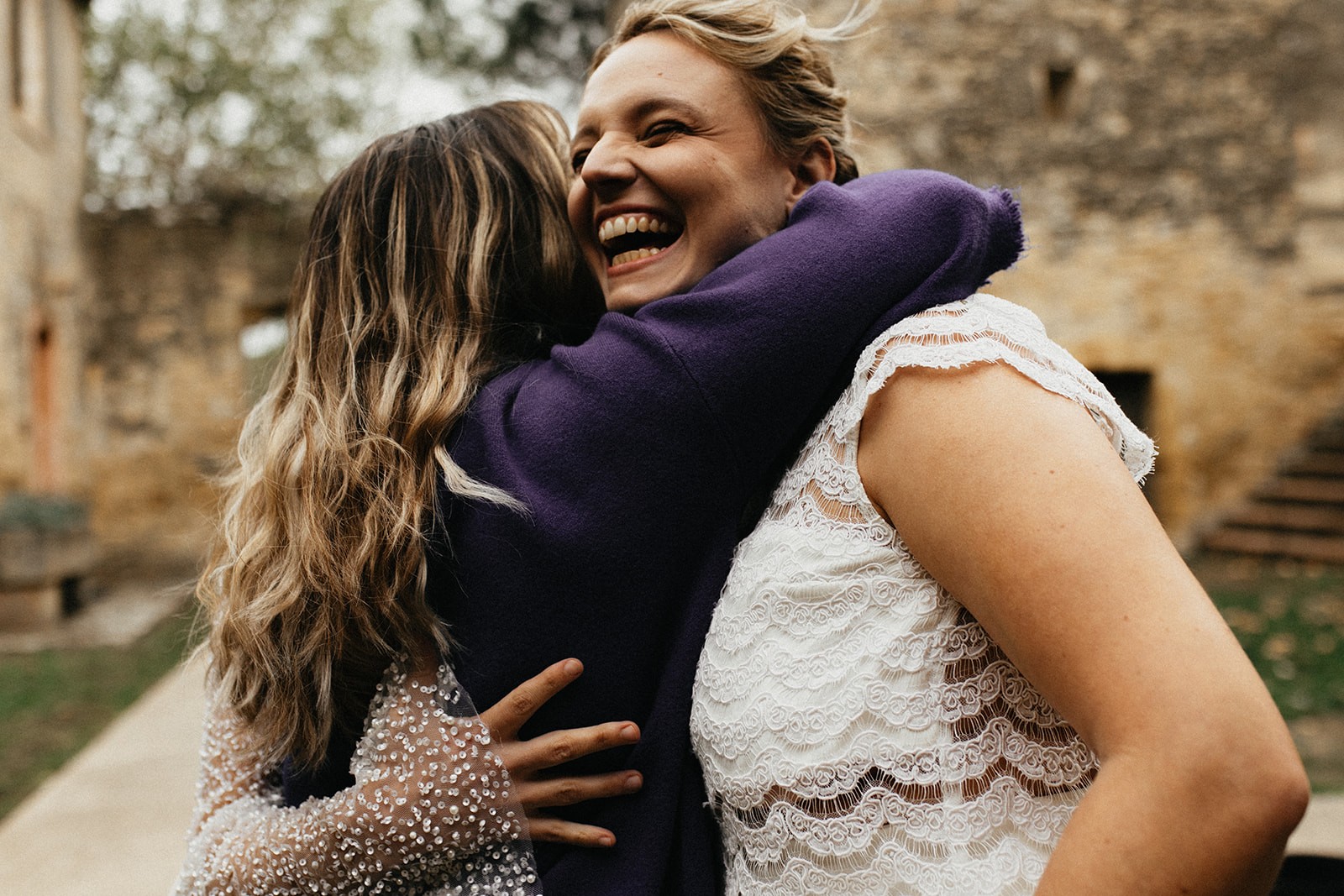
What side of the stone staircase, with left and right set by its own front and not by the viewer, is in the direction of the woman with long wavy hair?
front

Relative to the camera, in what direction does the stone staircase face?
facing the viewer

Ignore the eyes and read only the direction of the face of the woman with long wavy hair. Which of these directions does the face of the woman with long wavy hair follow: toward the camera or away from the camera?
away from the camera
